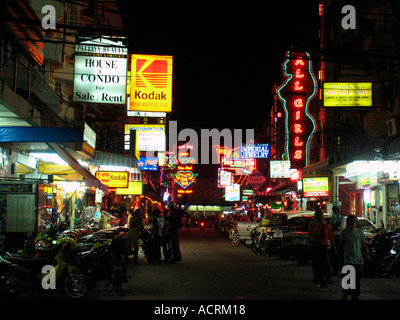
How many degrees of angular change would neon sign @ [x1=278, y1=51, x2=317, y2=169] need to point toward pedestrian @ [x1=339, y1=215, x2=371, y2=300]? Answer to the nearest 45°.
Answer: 0° — it already faces them

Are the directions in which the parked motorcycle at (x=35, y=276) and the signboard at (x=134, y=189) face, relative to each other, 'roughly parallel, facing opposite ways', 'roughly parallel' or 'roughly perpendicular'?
roughly perpendicular

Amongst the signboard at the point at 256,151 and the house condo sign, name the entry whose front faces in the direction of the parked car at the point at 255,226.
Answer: the signboard

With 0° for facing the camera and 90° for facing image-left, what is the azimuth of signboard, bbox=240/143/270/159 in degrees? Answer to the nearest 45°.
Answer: approximately 0°

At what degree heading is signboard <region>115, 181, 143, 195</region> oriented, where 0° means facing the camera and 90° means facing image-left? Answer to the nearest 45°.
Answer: approximately 0°
